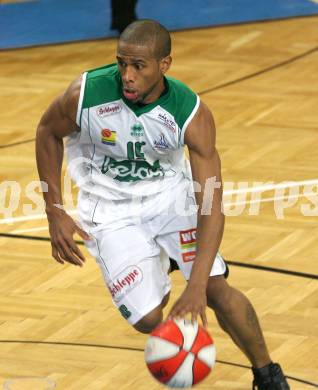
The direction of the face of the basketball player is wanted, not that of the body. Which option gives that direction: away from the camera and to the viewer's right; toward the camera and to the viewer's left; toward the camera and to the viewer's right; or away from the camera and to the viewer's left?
toward the camera and to the viewer's left

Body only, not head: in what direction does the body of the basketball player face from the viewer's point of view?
toward the camera
